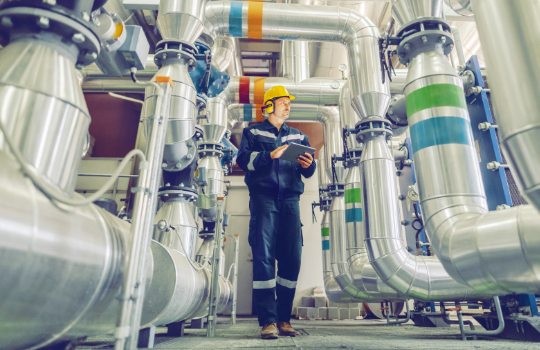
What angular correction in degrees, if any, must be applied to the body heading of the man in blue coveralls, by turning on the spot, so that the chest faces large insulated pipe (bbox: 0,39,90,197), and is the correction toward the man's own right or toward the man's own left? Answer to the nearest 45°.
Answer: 0° — they already face it

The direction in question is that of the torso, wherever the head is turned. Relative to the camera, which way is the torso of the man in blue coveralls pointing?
toward the camera

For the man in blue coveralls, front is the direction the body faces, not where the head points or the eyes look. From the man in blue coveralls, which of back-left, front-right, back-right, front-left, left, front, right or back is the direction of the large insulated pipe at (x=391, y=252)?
left

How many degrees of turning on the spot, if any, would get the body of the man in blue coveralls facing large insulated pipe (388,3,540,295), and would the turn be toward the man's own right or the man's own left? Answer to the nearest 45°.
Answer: approximately 45° to the man's own left

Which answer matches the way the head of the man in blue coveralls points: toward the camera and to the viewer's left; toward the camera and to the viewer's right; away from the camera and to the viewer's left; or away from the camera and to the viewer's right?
toward the camera and to the viewer's right

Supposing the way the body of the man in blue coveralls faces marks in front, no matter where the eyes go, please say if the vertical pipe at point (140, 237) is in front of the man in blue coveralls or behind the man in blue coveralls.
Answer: in front
